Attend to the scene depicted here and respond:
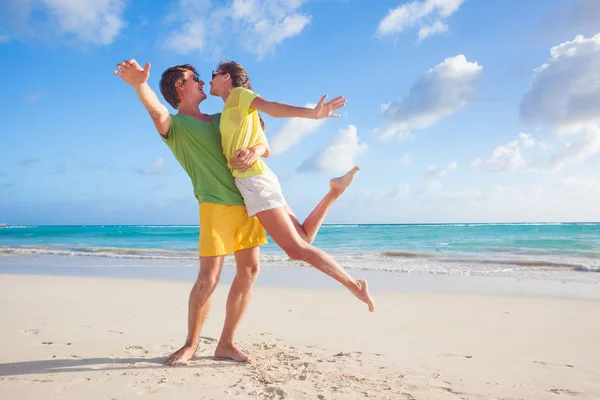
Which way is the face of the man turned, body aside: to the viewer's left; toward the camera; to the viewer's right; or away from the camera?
to the viewer's right

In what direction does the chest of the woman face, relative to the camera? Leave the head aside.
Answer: to the viewer's left

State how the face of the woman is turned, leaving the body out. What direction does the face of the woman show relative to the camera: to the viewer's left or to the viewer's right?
to the viewer's left
